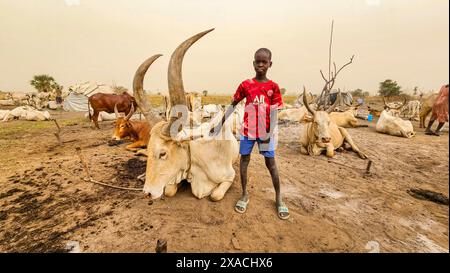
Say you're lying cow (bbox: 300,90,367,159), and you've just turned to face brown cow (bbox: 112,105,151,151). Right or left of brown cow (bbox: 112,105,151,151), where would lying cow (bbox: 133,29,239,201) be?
left

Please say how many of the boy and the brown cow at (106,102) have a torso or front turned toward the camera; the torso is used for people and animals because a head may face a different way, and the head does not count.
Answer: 1

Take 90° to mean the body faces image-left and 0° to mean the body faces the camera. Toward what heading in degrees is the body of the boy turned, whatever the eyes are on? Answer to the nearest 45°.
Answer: approximately 0°

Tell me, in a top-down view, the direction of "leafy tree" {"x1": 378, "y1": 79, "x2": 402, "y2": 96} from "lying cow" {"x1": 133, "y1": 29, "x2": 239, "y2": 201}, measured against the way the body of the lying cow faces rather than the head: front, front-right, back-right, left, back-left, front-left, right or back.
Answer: back

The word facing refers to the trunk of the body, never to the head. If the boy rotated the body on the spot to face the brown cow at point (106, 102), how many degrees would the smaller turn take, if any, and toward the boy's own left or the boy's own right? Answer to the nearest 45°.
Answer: approximately 135° to the boy's own right

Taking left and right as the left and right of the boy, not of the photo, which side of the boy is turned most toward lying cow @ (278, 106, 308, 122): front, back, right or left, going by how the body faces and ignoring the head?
back
